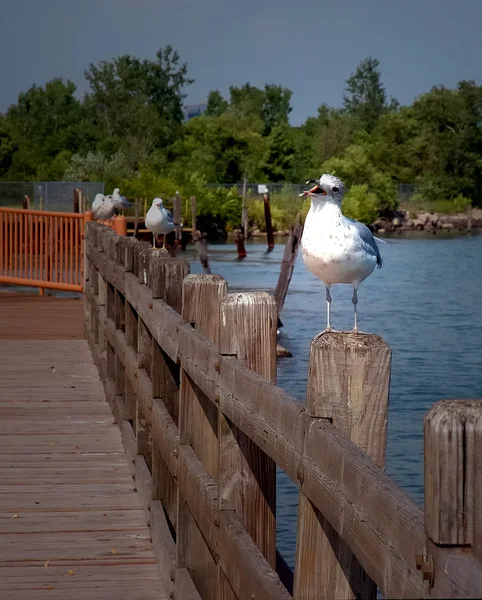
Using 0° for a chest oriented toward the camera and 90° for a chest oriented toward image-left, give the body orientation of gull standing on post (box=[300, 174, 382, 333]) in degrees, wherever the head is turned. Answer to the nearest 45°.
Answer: approximately 45°

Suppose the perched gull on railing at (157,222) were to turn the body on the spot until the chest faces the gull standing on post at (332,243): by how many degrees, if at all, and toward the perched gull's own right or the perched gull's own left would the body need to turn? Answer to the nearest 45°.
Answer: approximately 45° to the perched gull's own left

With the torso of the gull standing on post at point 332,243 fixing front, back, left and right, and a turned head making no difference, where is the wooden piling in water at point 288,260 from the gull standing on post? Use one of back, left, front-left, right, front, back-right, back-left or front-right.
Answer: back-right

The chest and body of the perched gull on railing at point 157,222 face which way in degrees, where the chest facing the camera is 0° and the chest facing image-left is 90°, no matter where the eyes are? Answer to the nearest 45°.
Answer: approximately 45°

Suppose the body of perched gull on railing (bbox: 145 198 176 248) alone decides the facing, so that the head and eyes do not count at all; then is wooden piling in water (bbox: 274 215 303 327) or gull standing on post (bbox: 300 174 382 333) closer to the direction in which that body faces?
the gull standing on post

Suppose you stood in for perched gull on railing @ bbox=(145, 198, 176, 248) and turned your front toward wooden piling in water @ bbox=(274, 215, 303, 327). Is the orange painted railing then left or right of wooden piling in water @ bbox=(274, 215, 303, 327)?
left

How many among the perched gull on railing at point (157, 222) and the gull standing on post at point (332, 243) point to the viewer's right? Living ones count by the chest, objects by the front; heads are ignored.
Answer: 0

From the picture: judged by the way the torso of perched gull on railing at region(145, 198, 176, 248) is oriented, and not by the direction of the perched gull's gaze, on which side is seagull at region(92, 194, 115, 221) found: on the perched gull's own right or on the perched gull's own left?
on the perched gull's own right

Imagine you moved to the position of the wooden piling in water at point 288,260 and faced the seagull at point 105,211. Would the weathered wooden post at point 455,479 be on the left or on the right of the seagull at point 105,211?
left

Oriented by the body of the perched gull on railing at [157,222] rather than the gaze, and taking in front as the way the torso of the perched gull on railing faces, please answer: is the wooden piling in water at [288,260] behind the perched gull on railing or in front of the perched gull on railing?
behind
